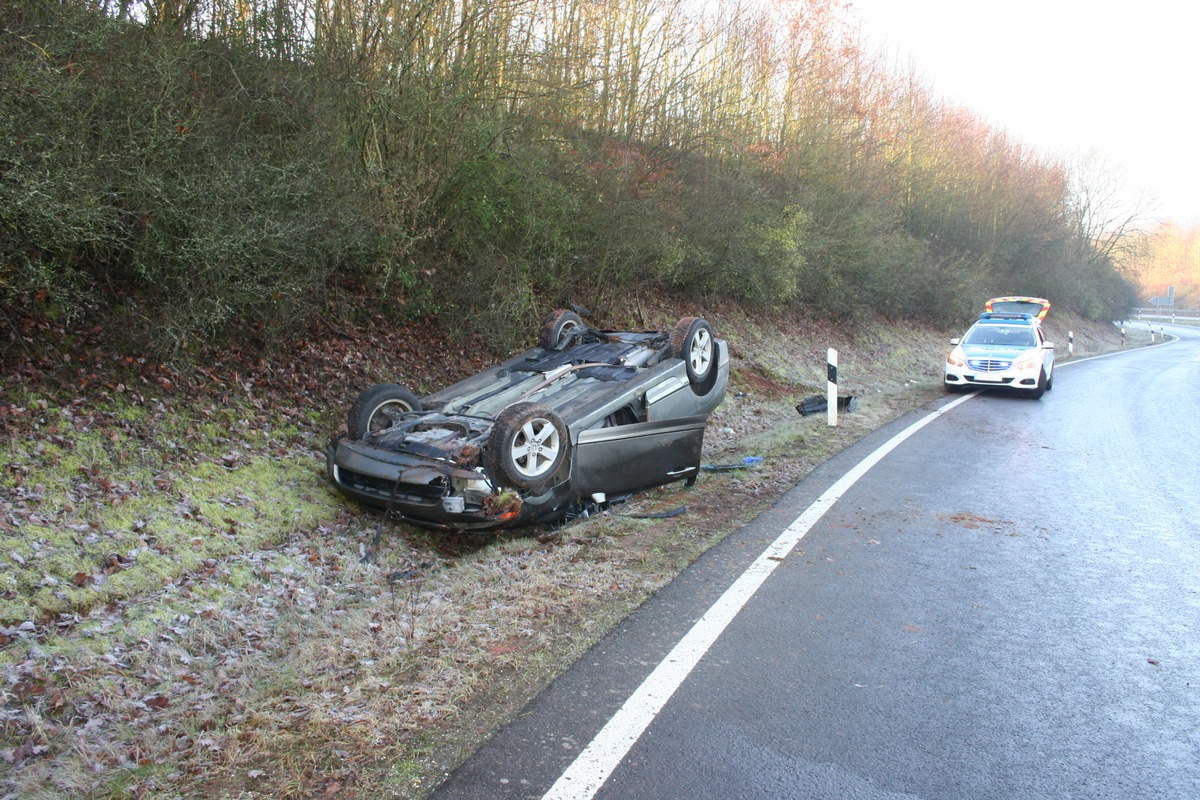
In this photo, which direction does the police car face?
toward the camera

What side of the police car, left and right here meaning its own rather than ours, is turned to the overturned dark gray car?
front
